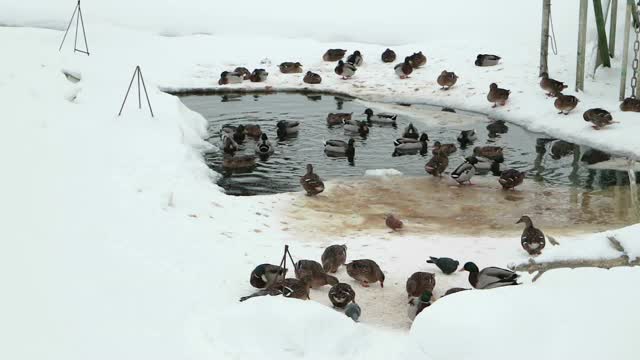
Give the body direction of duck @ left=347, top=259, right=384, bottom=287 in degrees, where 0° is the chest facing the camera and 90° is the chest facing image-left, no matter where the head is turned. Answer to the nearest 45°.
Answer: approximately 270°

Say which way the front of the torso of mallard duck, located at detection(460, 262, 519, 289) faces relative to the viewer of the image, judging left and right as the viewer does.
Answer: facing to the left of the viewer

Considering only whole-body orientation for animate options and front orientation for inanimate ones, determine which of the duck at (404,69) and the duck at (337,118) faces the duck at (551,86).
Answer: the duck at (404,69)

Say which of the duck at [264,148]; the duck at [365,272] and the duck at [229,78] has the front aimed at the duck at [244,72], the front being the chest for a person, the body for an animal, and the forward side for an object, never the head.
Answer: the duck at [264,148]

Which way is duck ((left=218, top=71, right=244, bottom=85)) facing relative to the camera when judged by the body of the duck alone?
to the viewer's left

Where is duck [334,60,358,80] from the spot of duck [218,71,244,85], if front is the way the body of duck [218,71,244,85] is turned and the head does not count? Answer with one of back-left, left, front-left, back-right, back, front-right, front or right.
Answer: back

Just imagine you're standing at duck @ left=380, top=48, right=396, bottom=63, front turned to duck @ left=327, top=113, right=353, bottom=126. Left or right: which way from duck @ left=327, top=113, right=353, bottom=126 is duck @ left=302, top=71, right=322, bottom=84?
right
